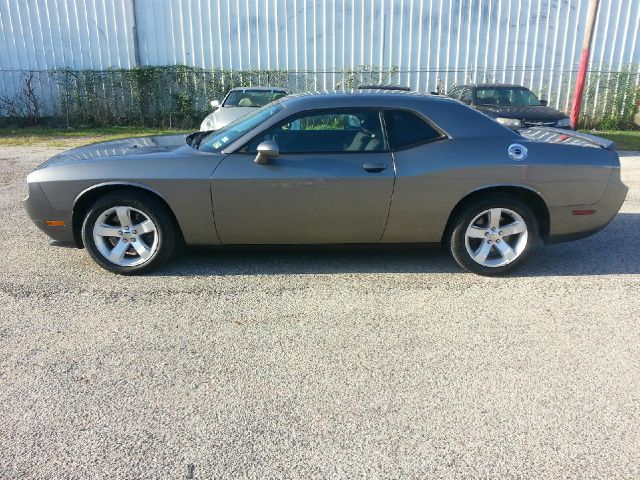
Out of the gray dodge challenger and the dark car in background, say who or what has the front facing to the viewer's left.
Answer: the gray dodge challenger

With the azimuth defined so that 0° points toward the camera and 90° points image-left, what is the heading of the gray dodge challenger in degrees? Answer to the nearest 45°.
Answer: approximately 90°

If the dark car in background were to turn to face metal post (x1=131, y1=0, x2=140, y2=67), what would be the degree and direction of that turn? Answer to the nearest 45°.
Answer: approximately 135° to its right

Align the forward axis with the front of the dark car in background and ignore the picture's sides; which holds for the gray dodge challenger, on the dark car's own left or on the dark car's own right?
on the dark car's own right

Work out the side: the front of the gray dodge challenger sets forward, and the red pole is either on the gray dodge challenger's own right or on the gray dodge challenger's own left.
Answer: on the gray dodge challenger's own right

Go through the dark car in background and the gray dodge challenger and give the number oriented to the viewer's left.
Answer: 1

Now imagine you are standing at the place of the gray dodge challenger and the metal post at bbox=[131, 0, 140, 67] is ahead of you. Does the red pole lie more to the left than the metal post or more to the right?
right

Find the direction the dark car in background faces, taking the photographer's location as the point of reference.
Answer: facing the viewer and to the right of the viewer

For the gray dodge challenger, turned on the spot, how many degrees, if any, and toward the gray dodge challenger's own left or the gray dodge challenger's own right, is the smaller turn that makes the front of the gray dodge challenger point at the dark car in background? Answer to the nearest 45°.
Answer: approximately 135° to the gray dodge challenger's own right

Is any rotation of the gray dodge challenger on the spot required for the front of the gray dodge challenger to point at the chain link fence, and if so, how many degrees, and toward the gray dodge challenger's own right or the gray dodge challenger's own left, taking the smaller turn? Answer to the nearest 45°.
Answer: approximately 90° to the gray dodge challenger's own right

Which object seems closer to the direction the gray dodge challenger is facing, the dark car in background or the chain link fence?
the chain link fence

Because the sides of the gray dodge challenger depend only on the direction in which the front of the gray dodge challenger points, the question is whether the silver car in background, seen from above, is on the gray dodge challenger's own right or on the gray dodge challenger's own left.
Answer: on the gray dodge challenger's own right
